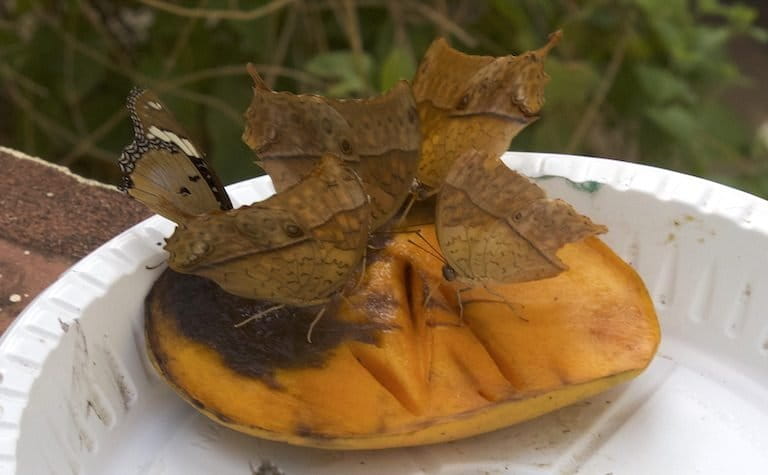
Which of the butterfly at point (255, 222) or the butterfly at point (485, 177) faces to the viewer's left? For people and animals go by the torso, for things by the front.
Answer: the butterfly at point (485, 177)

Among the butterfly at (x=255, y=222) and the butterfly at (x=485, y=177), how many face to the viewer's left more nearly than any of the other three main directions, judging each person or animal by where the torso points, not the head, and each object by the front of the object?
1

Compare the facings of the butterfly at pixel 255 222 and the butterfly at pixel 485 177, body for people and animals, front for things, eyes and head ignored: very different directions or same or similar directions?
very different directions

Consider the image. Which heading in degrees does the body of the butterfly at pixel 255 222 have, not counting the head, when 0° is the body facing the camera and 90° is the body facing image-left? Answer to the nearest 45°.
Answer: approximately 270°

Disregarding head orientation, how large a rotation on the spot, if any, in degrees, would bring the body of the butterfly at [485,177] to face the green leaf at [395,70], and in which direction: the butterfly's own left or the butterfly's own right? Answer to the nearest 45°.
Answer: approximately 90° to the butterfly's own right

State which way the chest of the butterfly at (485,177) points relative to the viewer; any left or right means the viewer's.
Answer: facing to the left of the viewer
